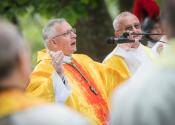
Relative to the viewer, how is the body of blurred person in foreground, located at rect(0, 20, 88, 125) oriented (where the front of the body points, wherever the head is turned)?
away from the camera

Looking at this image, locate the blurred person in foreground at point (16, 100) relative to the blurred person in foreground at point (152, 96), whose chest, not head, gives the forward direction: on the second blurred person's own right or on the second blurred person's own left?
on the second blurred person's own left

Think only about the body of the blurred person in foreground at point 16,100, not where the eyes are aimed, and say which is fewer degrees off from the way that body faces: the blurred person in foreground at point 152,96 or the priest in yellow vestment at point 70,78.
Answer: the priest in yellow vestment

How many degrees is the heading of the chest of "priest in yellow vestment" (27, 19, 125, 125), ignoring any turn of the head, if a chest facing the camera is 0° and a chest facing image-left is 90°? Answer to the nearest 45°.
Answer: approximately 315°

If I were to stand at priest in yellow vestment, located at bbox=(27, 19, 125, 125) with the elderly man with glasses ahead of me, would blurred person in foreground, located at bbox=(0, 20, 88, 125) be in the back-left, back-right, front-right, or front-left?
back-right

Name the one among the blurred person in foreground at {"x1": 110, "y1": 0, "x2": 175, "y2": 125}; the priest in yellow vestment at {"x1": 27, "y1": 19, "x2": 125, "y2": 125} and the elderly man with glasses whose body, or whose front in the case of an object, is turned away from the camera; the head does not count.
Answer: the blurred person in foreground

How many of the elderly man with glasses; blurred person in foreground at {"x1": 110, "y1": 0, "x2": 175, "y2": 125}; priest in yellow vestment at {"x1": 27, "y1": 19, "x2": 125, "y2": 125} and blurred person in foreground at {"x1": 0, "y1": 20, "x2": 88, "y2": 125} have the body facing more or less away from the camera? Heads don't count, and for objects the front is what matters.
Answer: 2

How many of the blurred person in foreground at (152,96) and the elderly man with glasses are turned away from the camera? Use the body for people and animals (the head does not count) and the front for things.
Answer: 1

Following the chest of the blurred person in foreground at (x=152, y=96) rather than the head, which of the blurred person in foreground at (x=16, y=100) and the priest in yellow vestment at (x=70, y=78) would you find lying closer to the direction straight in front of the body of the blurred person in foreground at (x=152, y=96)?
the priest in yellow vestment

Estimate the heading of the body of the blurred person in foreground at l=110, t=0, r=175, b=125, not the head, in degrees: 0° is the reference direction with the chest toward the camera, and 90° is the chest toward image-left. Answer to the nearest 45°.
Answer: approximately 180°
